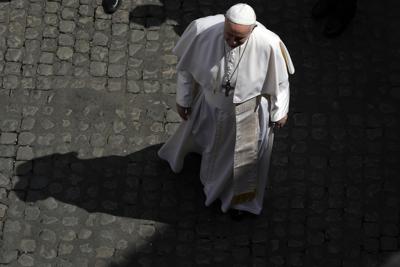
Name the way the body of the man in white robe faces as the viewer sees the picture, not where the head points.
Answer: toward the camera
